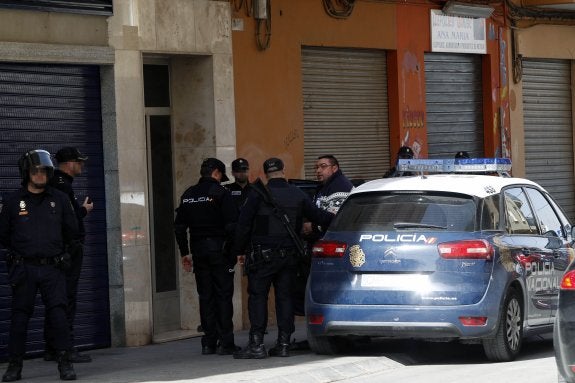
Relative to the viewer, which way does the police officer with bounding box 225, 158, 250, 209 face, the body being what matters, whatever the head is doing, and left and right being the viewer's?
facing the viewer

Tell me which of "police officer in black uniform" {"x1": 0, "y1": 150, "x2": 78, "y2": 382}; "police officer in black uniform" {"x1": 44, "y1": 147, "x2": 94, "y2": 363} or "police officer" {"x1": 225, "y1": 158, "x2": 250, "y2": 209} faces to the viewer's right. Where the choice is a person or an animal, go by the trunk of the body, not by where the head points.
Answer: "police officer in black uniform" {"x1": 44, "y1": 147, "x2": 94, "y2": 363}

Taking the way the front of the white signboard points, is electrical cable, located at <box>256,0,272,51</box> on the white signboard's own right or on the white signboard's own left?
on the white signboard's own right

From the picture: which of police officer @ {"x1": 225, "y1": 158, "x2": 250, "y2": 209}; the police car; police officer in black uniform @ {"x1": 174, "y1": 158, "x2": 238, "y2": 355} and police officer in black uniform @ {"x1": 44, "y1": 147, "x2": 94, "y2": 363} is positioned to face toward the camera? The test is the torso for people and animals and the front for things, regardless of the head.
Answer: the police officer

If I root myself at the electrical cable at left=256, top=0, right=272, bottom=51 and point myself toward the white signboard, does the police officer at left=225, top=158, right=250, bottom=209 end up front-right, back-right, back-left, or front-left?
back-right

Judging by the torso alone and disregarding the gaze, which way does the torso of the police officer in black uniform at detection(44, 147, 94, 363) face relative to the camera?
to the viewer's right

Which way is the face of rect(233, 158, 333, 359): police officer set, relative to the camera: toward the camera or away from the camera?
away from the camera
